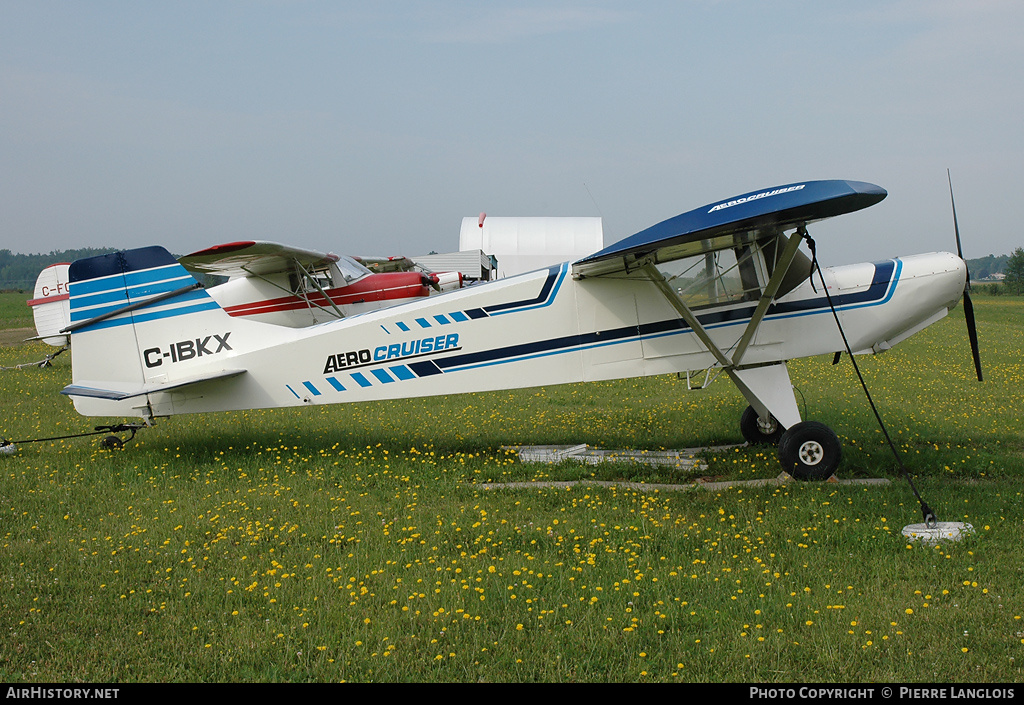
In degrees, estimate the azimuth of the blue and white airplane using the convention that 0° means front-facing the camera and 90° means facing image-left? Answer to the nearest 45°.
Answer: approximately 270°

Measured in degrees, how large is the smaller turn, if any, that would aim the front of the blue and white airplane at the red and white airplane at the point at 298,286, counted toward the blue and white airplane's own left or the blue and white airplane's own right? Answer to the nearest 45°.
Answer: approximately 135° to the blue and white airplane's own left
